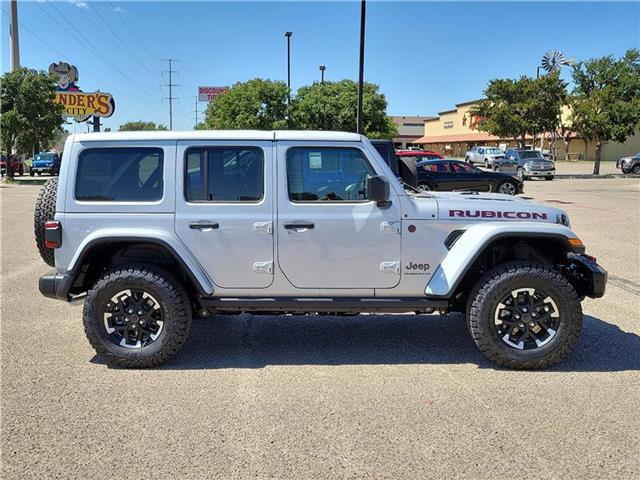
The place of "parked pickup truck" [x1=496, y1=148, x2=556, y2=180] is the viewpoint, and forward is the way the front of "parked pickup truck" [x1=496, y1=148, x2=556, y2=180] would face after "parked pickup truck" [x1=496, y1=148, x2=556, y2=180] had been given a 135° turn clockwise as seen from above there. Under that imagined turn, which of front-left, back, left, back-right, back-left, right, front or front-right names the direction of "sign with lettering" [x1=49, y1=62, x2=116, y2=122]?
front

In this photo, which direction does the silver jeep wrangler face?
to the viewer's right

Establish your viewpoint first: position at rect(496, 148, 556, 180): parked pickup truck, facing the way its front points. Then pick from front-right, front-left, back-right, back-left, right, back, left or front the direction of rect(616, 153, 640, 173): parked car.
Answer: left

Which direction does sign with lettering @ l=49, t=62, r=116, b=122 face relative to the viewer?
toward the camera

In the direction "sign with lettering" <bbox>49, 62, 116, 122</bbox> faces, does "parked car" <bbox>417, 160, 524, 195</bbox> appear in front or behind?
in front

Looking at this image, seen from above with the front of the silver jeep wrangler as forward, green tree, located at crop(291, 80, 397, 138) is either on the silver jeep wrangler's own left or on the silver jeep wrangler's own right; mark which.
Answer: on the silver jeep wrangler's own left

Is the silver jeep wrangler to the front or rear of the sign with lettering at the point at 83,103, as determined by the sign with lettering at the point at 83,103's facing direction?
to the front

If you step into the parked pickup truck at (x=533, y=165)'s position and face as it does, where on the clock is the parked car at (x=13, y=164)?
the parked car at (x=13, y=164) is roughly at 4 o'clock from the parked pickup truck at (x=533, y=165).

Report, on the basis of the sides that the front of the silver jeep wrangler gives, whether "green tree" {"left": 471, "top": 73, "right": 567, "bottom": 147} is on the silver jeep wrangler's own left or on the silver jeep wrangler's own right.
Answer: on the silver jeep wrangler's own left

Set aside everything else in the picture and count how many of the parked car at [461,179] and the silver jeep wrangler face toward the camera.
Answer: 0

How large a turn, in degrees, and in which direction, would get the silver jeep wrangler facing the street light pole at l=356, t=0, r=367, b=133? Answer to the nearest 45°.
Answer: approximately 90° to its left

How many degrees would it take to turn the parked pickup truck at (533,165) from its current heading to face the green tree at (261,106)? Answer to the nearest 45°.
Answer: approximately 135° to its right

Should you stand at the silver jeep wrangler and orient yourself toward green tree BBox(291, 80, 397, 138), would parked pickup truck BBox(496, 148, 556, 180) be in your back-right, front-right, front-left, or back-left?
front-right

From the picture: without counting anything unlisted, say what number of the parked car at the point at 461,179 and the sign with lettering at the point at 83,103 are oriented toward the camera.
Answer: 1

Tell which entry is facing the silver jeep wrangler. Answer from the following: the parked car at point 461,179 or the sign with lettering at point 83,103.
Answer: the sign with lettering

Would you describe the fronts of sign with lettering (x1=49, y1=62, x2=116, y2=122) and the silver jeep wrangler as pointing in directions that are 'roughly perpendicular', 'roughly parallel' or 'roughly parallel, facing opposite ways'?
roughly perpendicular

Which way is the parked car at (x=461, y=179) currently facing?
to the viewer's right
